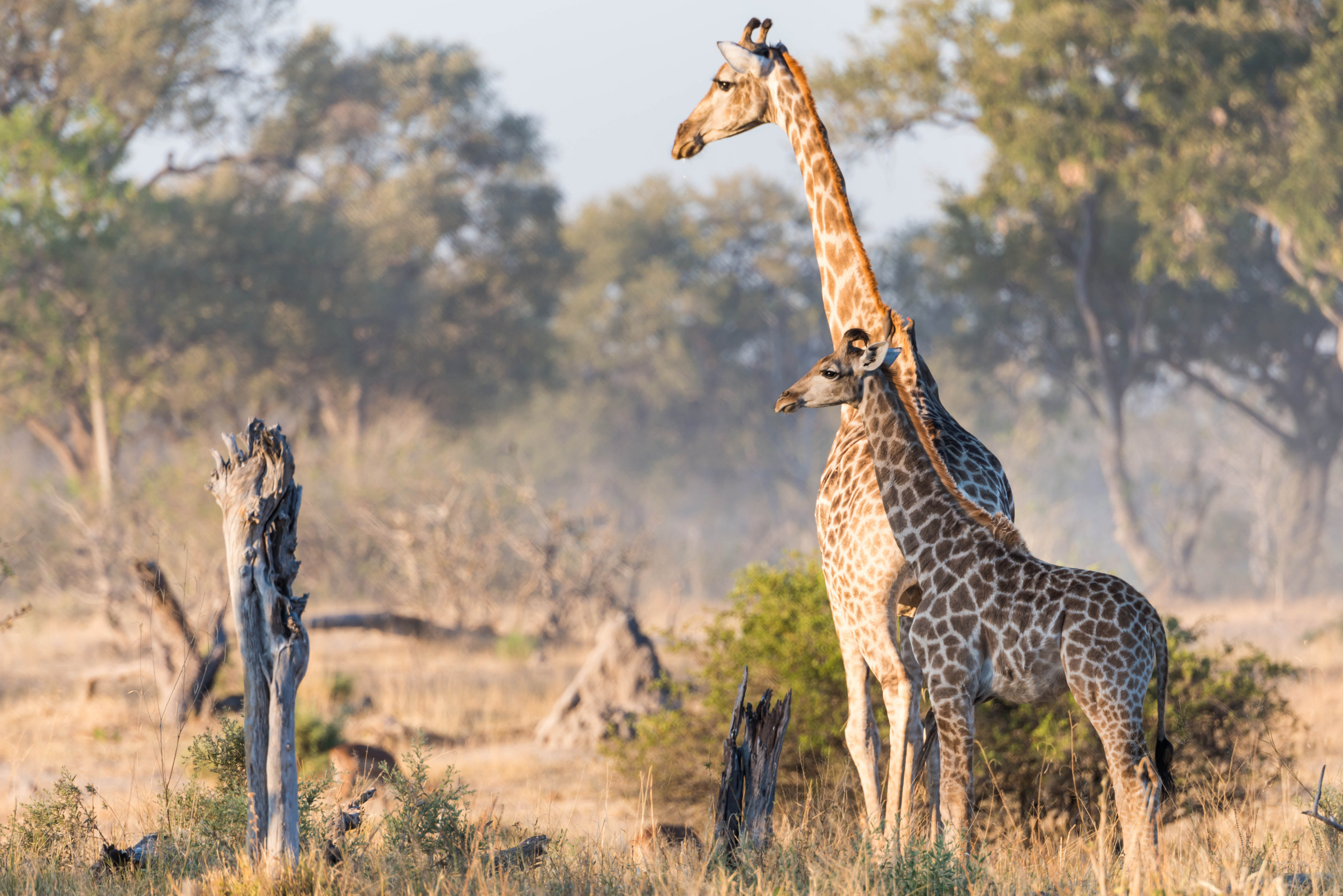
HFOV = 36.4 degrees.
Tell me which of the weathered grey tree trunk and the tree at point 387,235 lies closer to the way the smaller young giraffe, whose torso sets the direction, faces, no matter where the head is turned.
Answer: the weathered grey tree trunk

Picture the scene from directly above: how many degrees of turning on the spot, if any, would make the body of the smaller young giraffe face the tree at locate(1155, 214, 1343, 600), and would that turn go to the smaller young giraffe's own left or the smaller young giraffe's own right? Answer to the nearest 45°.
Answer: approximately 90° to the smaller young giraffe's own right

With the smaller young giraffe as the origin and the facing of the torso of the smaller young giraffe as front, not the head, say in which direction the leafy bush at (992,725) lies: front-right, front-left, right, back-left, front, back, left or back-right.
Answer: right

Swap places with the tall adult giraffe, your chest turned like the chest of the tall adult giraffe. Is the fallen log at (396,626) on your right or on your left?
on your right

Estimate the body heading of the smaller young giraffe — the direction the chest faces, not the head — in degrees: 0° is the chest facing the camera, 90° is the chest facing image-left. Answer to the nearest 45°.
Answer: approximately 90°

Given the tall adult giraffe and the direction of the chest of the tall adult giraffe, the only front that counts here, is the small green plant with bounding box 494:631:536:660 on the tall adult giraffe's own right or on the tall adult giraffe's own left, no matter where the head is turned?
on the tall adult giraffe's own right

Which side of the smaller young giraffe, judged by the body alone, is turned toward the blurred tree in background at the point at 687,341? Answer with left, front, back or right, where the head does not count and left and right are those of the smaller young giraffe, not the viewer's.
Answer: right

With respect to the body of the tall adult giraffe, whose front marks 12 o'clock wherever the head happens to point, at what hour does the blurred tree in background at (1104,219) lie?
The blurred tree in background is roughly at 5 o'clock from the tall adult giraffe.

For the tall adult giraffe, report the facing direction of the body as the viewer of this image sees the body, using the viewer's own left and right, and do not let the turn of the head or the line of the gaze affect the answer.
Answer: facing the viewer and to the left of the viewer

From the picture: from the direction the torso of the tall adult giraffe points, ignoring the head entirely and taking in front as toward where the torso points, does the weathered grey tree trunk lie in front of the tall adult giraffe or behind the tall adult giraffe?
in front

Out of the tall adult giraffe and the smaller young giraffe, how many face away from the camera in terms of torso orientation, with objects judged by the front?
0

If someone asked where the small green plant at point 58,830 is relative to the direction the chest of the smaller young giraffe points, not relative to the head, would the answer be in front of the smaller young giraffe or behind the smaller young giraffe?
in front

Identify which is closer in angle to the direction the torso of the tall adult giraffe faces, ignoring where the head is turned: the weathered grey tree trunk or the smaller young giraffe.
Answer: the weathered grey tree trunk

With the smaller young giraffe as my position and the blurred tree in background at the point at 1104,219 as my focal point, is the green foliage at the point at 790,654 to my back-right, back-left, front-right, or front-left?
front-left
